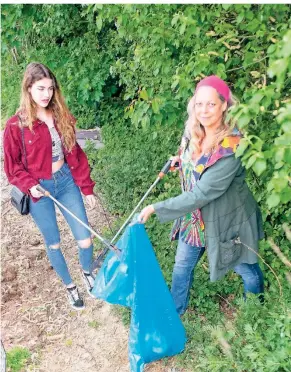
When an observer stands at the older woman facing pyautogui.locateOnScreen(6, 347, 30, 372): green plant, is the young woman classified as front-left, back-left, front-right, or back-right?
front-right

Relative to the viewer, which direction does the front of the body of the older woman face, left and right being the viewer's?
facing the viewer and to the left of the viewer

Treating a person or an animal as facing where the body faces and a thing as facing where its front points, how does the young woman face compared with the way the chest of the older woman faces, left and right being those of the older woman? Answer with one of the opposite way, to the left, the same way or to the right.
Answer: to the left

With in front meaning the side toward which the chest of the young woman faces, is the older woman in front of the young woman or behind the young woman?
in front

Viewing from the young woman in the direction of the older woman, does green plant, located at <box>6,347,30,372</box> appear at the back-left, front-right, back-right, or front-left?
back-right

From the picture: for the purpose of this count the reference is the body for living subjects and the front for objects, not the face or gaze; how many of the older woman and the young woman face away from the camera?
0

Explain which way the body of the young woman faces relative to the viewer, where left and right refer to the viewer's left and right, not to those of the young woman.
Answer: facing the viewer and to the right of the viewer

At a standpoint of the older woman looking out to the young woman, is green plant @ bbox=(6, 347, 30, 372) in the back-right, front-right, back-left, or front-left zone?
front-left

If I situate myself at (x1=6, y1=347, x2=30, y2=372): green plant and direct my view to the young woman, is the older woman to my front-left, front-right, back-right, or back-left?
front-right
